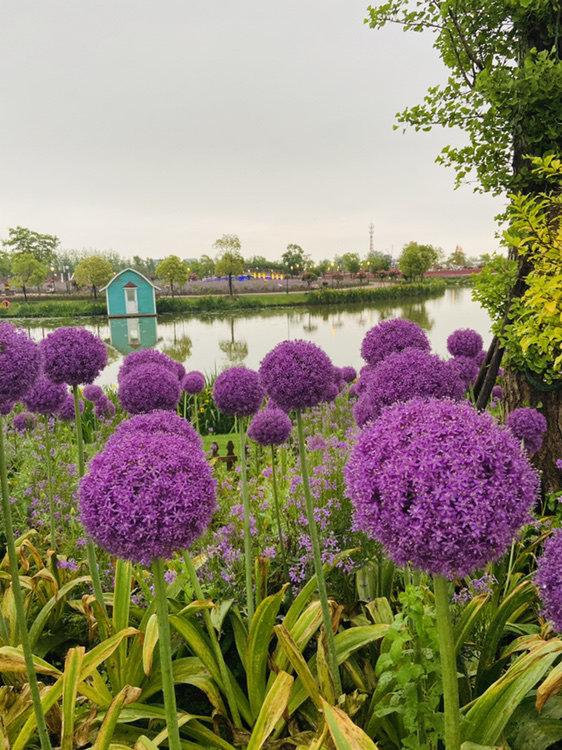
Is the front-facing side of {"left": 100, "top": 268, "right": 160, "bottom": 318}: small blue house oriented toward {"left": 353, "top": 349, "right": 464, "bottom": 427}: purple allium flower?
yes

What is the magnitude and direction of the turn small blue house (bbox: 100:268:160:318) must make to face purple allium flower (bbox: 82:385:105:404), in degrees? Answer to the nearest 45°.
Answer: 0° — it already faces it

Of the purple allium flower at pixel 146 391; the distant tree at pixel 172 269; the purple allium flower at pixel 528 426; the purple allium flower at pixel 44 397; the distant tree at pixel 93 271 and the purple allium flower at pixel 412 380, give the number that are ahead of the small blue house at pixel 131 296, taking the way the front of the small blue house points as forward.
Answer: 4

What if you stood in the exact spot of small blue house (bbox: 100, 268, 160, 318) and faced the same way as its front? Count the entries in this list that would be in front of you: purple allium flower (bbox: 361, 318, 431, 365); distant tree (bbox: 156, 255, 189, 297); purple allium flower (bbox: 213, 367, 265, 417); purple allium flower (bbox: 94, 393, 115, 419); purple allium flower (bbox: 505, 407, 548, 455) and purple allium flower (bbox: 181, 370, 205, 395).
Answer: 5

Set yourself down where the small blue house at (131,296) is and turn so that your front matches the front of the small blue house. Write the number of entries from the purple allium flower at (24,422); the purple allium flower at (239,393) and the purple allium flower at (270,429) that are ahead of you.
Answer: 3

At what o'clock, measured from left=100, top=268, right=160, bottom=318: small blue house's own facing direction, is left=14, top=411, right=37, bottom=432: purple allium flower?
The purple allium flower is roughly at 12 o'clock from the small blue house.

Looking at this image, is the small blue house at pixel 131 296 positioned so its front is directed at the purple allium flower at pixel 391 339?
yes

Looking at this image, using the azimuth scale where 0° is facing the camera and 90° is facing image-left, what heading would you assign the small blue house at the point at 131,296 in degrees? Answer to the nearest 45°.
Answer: approximately 0°

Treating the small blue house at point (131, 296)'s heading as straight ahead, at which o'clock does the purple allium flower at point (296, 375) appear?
The purple allium flower is roughly at 12 o'clock from the small blue house.
